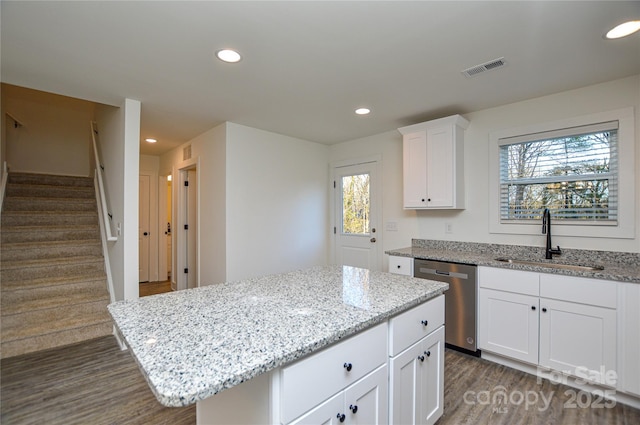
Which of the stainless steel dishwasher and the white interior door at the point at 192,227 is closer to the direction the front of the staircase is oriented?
the stainless steel dishwasher

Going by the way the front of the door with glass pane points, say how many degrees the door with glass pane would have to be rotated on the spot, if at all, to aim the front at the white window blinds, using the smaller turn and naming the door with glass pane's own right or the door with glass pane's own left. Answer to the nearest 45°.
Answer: approximately 90° to the door with glass pane's own left

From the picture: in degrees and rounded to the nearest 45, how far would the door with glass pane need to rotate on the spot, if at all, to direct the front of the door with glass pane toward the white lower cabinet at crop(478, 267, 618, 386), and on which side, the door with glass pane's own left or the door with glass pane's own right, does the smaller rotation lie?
approximately 90° to the door with glass pane's own left

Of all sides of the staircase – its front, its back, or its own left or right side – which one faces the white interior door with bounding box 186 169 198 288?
left

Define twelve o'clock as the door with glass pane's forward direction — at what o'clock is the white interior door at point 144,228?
The white interior door is roughly at 2 o'clock from the door with glass pane.

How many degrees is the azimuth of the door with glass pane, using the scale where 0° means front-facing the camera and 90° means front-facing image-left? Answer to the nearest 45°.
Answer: approximately 45°

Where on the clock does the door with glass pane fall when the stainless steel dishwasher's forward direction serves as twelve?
The door with glass pane is roughly at 3 o'clock from the stainless steel dishwasher.

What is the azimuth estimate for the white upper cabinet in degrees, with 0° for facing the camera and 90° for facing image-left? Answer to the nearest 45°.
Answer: approximately 45°
